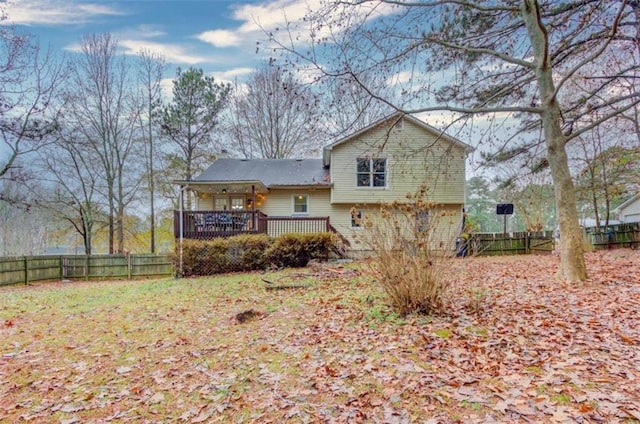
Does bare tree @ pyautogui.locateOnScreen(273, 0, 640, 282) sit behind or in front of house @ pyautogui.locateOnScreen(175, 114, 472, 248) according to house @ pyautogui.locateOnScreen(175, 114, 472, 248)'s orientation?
behind

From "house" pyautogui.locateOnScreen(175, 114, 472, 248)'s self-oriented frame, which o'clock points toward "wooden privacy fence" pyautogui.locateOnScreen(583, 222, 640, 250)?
The wooden privacy fence is roughly at 3 o'clock from the house.

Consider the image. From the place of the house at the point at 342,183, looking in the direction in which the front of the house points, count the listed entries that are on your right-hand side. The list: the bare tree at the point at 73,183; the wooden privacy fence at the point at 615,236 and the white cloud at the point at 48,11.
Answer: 1

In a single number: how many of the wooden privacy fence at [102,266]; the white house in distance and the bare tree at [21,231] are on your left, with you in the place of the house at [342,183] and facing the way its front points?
2

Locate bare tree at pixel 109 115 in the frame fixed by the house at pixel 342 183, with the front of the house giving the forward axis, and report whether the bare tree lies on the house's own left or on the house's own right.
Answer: on the house's own left

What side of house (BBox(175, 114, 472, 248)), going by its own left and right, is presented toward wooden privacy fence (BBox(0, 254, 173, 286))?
left

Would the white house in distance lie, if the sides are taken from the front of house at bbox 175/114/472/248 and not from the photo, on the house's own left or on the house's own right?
on the house's own right

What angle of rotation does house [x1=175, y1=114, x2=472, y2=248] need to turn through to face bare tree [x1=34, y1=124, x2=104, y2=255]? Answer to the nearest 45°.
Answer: approximately 90° to its left

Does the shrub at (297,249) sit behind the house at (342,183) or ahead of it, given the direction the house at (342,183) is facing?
behind

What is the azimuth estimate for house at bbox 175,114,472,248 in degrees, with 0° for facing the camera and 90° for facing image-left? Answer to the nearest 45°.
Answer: approximately 180°

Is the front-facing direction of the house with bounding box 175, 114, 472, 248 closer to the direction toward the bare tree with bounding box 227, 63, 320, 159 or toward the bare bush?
the bare tree
